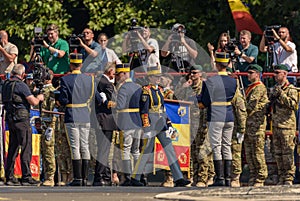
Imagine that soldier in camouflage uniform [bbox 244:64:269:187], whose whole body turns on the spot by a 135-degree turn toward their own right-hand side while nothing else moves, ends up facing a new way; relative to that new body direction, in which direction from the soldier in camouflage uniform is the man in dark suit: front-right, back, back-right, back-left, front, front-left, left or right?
left

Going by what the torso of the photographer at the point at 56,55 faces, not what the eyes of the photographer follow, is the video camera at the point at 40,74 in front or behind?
in front

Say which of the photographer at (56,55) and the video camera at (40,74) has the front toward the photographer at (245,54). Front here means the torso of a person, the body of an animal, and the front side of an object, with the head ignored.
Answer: the video camera

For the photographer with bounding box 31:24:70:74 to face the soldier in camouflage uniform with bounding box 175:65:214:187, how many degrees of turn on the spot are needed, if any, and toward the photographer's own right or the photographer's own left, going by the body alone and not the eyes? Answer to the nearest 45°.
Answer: approximately 90° to the photographer's own left

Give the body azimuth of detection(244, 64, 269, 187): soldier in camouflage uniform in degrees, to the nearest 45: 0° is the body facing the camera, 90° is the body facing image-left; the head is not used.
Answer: approximately 45°

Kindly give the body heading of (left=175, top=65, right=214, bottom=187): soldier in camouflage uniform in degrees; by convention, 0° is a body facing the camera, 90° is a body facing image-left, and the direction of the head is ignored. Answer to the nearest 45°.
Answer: approximately 45°

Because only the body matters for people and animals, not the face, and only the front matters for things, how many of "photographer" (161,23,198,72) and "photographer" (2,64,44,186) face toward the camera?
1
